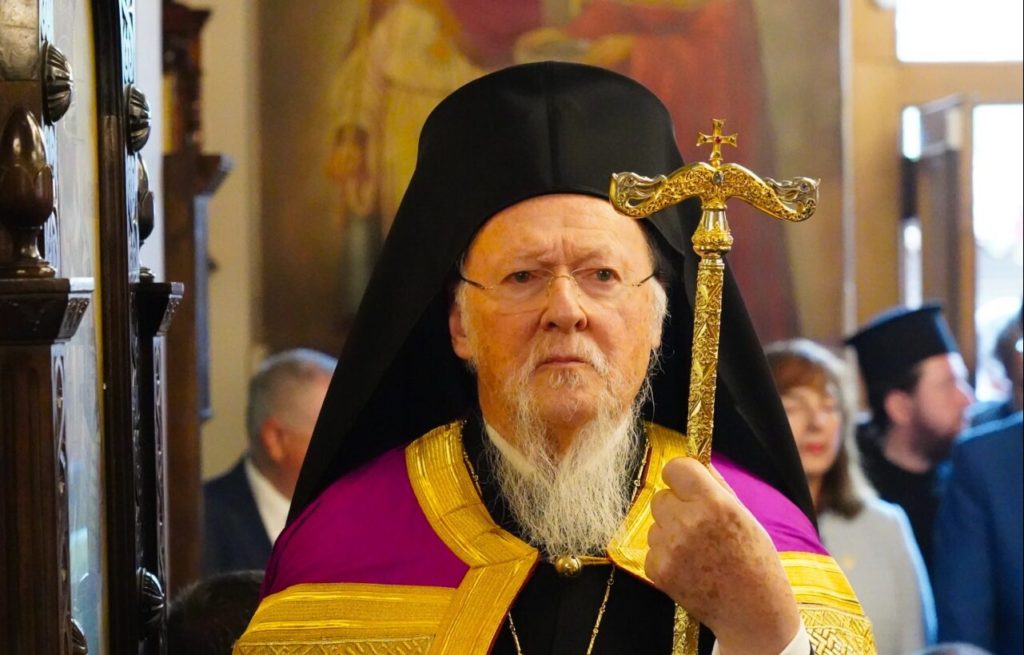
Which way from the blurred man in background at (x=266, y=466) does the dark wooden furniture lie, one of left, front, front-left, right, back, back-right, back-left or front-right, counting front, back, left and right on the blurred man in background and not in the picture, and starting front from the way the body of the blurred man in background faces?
front-right

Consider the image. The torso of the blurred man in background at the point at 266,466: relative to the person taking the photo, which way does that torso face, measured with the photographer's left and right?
facing the viewer and to the right of the viewer

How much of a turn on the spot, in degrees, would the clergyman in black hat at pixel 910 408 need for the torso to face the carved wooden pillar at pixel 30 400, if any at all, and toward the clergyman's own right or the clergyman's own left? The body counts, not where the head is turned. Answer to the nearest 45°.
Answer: approximately 90° to the clergyman's own right

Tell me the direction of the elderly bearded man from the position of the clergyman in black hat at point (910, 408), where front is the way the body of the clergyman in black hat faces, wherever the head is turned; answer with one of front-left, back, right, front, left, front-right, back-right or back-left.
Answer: right
